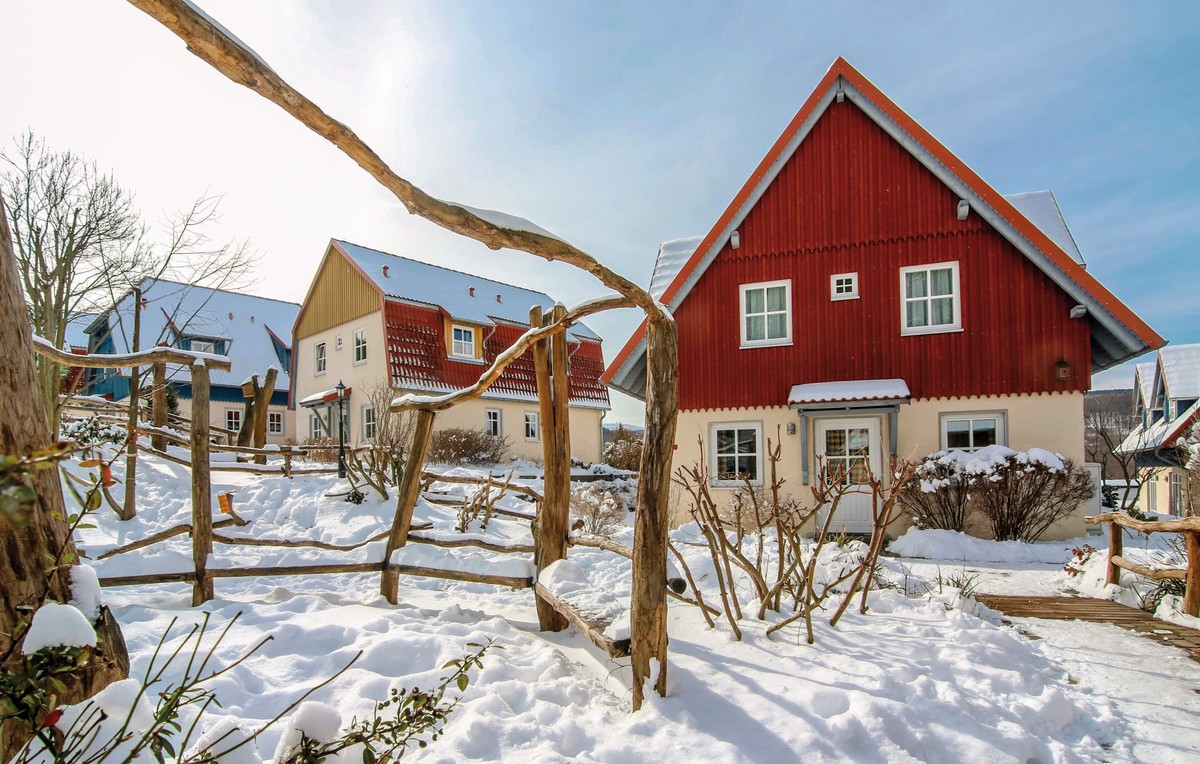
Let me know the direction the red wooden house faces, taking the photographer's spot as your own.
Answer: facing the viewer

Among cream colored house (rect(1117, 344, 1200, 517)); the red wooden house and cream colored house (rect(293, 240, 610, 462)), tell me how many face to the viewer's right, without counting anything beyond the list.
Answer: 0

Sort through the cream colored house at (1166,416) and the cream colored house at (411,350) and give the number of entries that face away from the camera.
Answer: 0

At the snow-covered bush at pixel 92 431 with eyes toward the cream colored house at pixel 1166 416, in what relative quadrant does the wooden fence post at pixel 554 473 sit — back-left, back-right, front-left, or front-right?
front-right

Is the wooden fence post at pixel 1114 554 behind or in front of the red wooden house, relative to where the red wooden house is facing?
in front

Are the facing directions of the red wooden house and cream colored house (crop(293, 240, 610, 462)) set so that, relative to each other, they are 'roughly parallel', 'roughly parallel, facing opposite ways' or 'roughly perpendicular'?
roughly parallel

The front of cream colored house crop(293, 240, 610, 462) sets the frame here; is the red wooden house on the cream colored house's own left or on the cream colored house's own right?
on the cream colored house's own left

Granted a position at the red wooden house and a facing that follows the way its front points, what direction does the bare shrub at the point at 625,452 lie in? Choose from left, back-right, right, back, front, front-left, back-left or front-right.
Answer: back-right

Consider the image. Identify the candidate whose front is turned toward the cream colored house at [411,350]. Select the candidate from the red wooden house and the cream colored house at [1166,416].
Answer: the cream colored house at [1166,416]

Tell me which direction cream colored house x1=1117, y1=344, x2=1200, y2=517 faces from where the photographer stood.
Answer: facing the viewer and to the left of the viewer

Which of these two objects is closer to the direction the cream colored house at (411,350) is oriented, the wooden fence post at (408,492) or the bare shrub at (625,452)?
the wooden fence post

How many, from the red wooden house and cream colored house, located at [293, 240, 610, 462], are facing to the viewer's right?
0

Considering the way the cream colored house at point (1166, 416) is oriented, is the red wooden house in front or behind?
in front

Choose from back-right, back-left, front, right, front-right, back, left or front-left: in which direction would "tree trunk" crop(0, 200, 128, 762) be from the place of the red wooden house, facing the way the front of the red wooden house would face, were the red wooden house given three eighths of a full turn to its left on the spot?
back-right

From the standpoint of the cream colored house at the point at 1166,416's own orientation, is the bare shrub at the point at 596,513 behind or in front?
in front
